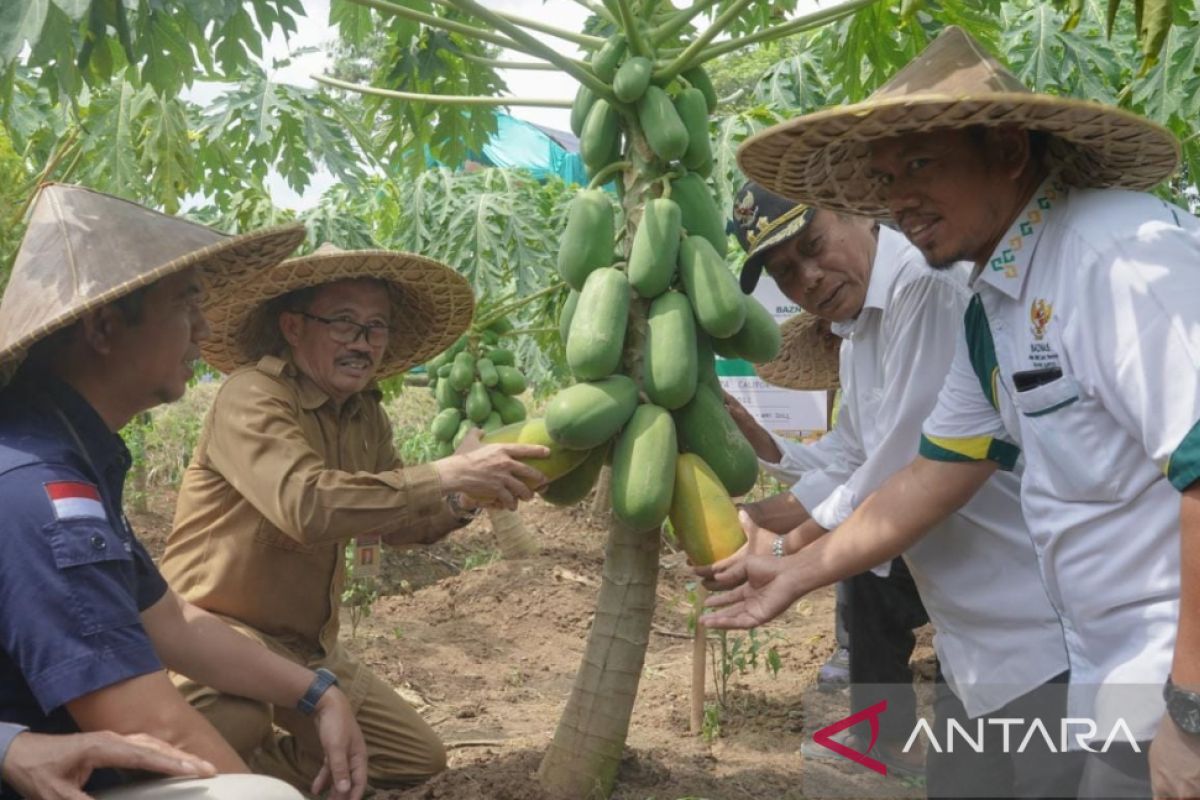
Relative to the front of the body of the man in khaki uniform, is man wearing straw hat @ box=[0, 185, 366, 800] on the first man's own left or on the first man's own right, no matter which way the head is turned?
on the first man's own right

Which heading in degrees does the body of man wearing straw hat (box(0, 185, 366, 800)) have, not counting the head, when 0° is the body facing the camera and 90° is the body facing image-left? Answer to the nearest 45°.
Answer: approximately 270°

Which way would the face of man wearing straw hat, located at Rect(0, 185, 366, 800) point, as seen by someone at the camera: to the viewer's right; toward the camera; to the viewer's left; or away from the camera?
to the viewer's right

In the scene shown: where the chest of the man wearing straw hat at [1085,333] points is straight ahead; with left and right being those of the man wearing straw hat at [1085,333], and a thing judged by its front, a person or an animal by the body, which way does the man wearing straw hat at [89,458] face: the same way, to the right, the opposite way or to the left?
the opposite way

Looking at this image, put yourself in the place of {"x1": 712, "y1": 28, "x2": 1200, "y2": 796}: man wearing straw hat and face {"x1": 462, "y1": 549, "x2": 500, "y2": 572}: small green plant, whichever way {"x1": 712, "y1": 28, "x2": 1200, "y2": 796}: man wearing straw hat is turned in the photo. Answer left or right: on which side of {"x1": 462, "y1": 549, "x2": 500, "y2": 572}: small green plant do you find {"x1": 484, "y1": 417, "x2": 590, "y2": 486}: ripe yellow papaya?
left

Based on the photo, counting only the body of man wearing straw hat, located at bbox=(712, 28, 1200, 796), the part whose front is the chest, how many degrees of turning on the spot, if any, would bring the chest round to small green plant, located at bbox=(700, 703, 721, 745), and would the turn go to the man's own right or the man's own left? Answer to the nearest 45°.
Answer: approximately 90° to the man's own right

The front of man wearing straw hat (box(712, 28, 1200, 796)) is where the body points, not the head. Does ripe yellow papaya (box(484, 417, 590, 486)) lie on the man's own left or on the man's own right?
on the man's own right

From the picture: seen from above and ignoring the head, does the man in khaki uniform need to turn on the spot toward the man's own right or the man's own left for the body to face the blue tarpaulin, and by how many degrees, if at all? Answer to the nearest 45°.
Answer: approximately 135° to the man's own left

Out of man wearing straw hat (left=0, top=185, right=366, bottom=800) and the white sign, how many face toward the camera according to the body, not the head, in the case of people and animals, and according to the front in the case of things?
1
